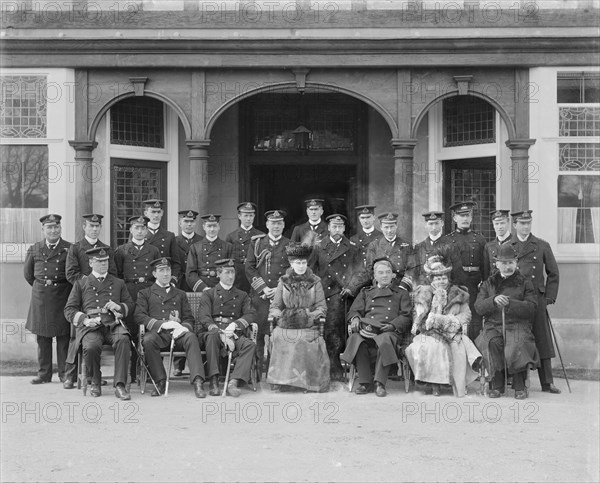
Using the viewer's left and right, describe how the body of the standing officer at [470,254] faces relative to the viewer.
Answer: facing the viewer

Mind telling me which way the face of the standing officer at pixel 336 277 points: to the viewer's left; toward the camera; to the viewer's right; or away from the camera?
toward the camera

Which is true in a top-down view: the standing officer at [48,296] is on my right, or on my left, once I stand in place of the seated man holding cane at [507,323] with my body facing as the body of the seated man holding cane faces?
on my right

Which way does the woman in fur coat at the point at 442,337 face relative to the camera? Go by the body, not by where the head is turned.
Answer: toward the camera

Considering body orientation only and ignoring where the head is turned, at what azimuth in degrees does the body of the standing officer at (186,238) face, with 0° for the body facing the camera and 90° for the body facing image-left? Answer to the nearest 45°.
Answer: approximately 0°

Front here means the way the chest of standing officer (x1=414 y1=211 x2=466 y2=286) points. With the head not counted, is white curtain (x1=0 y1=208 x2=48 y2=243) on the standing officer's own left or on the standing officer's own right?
on the standing officer's own right

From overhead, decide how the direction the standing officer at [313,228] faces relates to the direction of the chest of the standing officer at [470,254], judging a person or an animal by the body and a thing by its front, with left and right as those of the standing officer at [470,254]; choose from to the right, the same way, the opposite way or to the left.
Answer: the same way

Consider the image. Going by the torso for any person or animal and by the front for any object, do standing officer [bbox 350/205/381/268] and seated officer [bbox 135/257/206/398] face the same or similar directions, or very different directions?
same or similar directions

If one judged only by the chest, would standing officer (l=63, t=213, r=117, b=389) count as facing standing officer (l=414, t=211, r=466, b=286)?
no

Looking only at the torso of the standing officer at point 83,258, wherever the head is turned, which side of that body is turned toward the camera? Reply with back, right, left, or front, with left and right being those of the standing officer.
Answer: front

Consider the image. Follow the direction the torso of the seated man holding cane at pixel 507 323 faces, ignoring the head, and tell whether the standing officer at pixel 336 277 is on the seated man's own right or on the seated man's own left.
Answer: on the seated man's own right

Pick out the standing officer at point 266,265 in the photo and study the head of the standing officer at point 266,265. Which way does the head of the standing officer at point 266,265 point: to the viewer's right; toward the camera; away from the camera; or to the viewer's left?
toward the camera

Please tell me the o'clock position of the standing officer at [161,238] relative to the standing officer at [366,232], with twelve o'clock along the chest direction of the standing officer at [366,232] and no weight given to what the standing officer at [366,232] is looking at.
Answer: the standing officer at [161,238] is roughly at 3 o'clock from the standing officer at [366,232].

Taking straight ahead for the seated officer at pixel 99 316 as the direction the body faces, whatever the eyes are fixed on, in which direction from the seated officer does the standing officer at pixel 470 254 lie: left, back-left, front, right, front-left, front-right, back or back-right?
left

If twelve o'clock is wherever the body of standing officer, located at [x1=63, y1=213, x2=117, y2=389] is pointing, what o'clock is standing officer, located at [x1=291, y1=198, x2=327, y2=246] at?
standing officer, located at [x1=291, y1=198, x2=327, y2=246] is roughly at 9 o'clock from standing officer, located at [x1=63, y1=213, x2=117, y2=389].

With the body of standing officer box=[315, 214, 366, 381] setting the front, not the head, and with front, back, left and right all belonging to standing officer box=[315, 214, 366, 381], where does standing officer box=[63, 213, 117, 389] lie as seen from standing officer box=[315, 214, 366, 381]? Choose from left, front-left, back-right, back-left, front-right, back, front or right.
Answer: right

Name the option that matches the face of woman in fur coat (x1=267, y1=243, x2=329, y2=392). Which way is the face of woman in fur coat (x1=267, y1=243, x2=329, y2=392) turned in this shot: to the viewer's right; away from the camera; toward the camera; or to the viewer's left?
toward the camera
